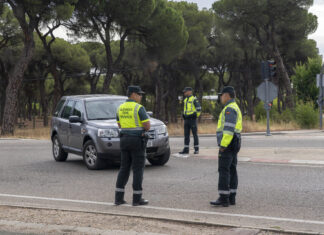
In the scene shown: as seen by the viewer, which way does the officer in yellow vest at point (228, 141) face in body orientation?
to the viewer's left

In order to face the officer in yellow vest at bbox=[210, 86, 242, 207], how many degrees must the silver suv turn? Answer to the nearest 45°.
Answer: approximately 45° to its right

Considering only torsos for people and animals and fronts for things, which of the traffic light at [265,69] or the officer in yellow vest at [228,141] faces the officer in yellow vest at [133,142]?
the officer in yellow vest at [228,141]

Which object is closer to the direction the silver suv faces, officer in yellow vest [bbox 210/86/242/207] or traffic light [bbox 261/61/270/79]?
the officer in yellow vest

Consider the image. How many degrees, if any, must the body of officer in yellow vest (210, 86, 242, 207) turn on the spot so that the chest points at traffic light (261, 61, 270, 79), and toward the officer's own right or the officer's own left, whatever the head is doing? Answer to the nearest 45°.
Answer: approximately 90° to the officer's own right

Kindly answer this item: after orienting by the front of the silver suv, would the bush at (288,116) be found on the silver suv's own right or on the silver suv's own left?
on the silver suv's own left
